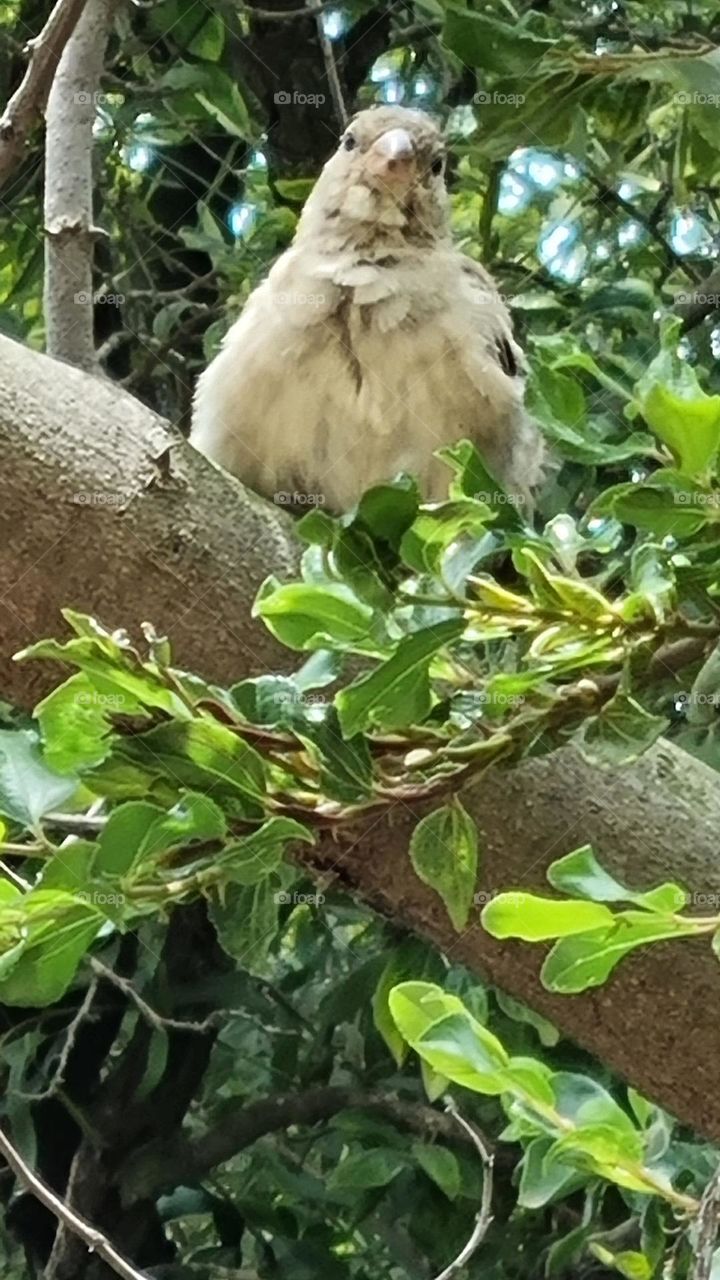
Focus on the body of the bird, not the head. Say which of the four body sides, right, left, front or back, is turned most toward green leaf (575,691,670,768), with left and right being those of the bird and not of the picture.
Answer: left

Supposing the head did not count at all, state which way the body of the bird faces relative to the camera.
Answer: toward the camera

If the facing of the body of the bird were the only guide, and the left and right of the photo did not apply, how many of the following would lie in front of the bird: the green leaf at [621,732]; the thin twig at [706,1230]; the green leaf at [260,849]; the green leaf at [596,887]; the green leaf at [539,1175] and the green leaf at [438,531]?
6

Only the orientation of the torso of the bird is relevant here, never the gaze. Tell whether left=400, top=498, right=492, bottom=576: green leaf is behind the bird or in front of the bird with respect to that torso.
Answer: in front

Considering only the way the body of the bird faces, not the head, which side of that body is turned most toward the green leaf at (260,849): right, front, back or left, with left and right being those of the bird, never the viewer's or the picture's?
front

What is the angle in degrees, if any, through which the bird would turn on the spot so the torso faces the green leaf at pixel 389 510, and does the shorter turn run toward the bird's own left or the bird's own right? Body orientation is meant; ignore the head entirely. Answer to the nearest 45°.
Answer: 0° — it already faces it
